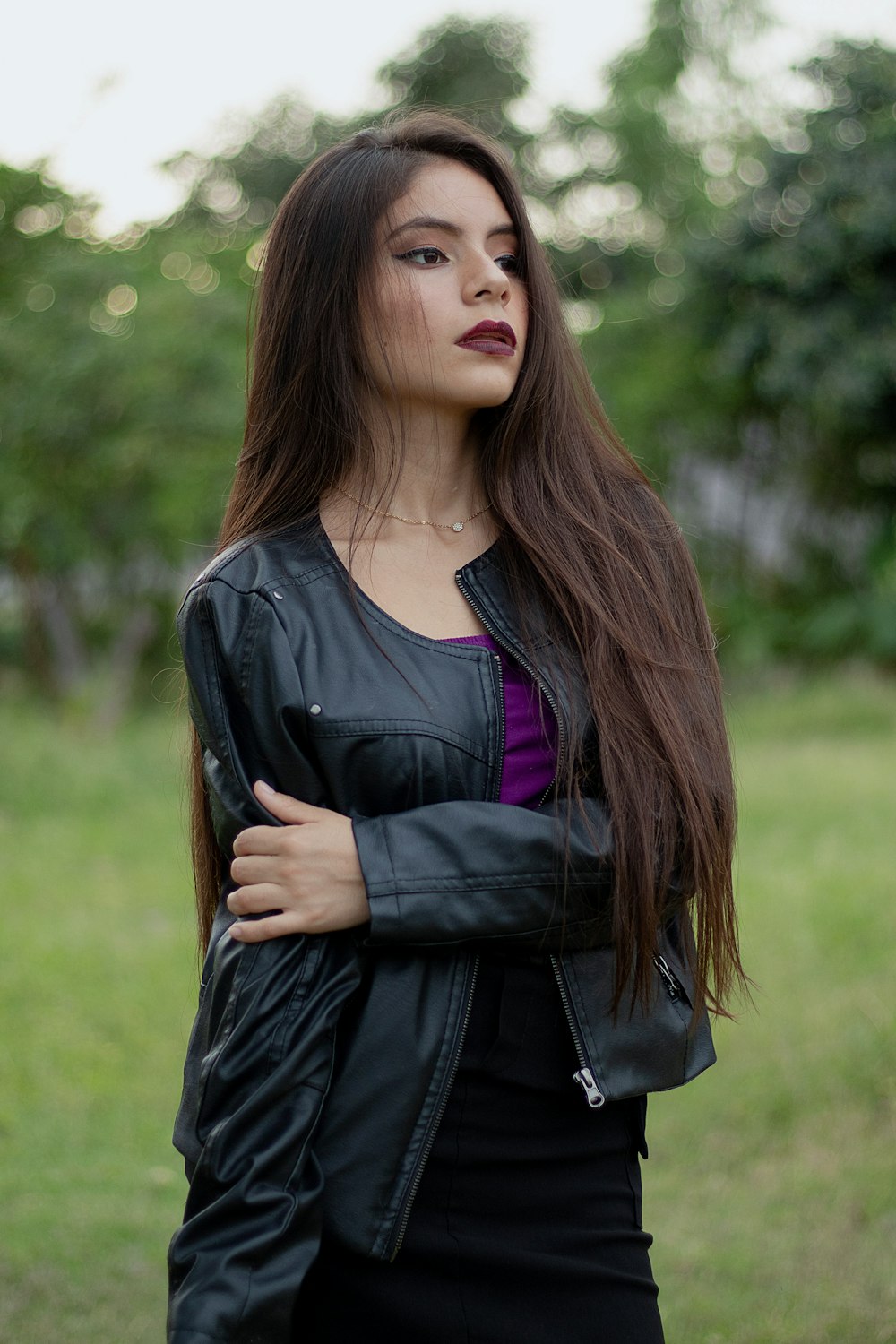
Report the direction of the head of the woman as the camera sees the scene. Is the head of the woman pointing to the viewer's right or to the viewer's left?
to the viewer's right

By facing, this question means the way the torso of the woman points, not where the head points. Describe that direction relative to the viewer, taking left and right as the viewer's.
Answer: facing the viewer and to the right of the viewer
